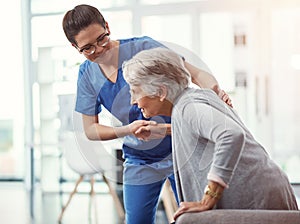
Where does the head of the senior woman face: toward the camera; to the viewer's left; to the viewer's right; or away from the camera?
to the viewer's left

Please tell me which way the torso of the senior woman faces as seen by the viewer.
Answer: to the viewer's left
